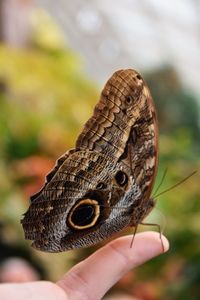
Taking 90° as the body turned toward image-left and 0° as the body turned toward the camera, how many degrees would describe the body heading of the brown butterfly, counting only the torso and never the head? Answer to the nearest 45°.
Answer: approximately 270°
